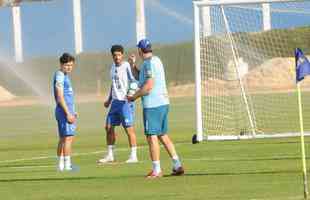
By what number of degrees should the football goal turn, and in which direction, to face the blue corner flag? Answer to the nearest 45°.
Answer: approximately 45° to its left

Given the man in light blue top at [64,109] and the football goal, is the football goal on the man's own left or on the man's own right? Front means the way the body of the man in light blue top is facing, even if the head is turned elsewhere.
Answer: on the man's own left

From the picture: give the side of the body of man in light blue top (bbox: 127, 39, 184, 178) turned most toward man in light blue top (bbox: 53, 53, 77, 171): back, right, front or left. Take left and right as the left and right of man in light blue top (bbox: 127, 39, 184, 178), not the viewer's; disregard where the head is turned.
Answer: front

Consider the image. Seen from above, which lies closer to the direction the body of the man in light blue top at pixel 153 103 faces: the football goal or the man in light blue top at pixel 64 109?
the man in light blue top

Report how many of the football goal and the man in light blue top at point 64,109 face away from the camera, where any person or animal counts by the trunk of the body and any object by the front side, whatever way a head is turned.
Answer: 0

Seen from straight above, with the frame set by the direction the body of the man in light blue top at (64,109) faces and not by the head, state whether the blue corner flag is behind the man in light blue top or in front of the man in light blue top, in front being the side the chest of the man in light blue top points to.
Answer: in front

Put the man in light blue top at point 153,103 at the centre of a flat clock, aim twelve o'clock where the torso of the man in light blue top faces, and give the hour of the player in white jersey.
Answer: The player in white jersey is roughly at 1 o'clock from the man in light blue top.

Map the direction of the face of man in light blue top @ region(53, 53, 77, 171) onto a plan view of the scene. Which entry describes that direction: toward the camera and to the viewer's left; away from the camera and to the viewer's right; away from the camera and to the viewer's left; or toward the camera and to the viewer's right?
toward the camera and to the viewer's right

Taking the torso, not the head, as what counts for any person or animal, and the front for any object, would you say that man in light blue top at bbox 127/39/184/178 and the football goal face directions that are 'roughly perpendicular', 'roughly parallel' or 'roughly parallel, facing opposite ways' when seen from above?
roughly perpendicular

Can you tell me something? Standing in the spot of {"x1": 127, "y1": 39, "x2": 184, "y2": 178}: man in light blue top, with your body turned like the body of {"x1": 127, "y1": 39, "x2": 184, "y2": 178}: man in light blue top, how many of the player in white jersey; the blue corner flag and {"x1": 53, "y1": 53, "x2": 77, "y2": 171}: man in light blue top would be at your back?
1

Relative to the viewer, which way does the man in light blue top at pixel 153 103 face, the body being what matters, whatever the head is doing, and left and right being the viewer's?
facing away from the viewer and to the left of the viewer

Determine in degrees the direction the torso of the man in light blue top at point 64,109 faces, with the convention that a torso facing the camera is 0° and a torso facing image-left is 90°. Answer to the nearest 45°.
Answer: approximately 315°
